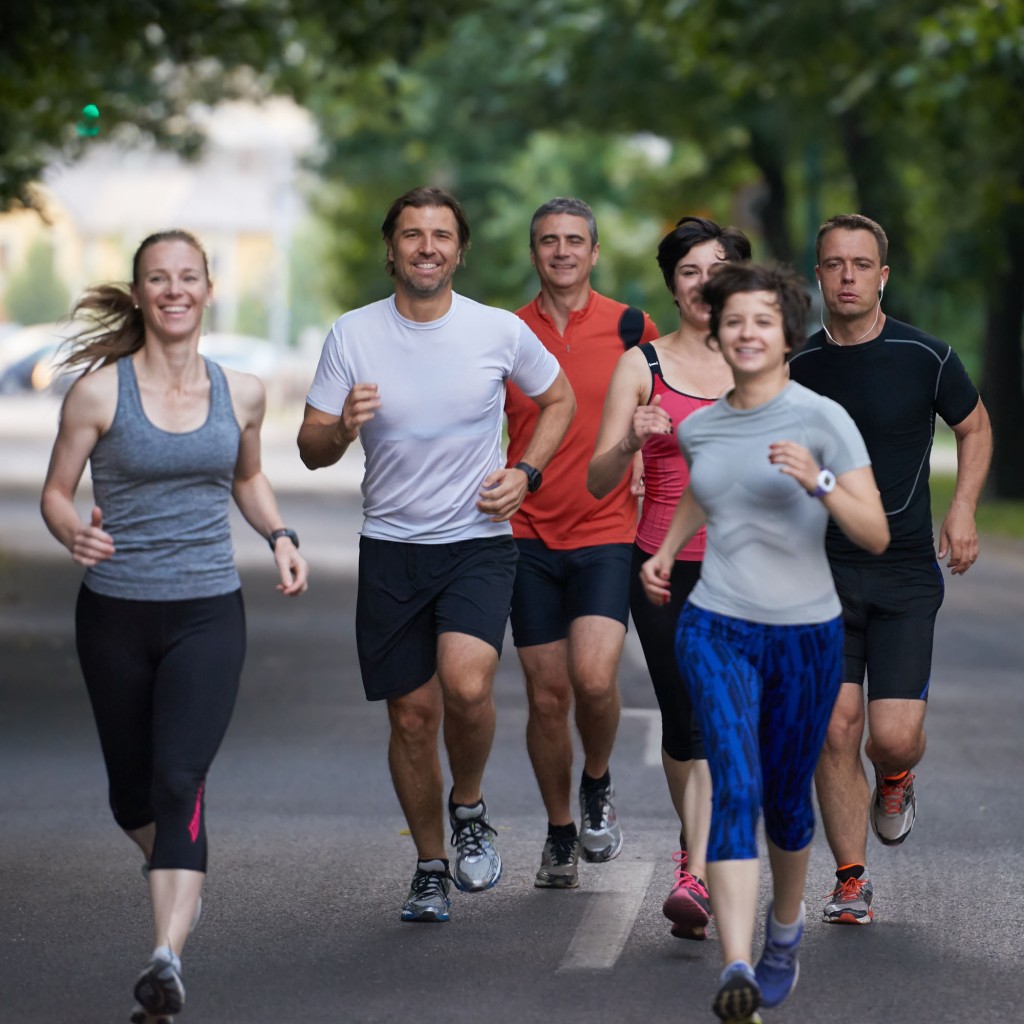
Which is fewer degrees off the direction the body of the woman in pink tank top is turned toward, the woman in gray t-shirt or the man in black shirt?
the woman in gray t-shirt

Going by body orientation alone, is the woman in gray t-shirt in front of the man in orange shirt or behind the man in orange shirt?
in front

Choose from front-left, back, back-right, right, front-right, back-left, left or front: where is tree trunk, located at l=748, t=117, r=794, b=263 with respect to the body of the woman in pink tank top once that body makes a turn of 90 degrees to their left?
left

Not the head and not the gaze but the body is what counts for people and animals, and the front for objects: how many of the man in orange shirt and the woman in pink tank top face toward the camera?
2

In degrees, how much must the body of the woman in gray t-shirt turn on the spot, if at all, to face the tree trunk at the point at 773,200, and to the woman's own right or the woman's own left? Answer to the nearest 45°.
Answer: approximately 180°

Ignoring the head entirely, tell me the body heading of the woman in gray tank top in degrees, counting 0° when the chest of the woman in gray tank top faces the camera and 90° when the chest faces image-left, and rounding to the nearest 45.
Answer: approximately 0°

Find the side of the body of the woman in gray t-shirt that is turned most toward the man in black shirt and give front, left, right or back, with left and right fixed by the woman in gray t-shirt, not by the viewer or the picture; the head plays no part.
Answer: back

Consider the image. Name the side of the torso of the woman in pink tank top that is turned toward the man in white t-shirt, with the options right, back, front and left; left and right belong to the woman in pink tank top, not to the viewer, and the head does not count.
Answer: right

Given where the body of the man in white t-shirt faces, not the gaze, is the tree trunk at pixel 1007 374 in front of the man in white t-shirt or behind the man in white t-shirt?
behind

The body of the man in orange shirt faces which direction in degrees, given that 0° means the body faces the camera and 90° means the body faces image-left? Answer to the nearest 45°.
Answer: approximately 0°
